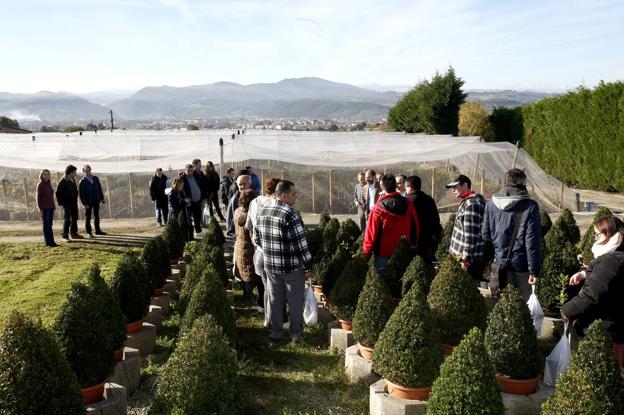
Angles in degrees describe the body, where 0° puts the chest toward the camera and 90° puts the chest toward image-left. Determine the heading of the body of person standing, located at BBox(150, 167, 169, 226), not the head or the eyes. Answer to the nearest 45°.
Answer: approximately 0°

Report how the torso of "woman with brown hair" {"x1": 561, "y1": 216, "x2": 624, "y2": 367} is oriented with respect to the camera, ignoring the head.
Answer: to the viewer's left

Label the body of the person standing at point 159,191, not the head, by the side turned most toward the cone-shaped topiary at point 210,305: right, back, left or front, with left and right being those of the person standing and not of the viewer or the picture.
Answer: front

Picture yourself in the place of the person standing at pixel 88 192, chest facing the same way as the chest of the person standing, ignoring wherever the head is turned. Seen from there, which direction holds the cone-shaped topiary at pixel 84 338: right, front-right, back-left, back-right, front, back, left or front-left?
front-right

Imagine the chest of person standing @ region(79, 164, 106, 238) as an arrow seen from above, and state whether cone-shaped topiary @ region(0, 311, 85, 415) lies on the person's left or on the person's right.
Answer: on the person's right

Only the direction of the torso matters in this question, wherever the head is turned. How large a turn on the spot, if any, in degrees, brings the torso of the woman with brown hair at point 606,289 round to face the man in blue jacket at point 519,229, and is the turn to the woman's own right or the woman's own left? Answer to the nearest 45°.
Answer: approximately 45° to the woman's own right

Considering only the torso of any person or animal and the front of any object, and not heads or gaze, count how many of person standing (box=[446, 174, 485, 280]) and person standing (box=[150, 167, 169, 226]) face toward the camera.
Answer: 1

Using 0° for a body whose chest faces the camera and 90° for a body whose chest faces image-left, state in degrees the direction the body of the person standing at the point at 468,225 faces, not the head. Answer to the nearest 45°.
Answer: approximately 90°

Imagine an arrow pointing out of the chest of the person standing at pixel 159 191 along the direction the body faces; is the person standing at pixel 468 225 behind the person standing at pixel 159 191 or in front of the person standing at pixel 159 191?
in front

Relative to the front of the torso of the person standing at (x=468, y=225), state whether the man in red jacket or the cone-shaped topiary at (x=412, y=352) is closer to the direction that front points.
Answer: the man in red jacket

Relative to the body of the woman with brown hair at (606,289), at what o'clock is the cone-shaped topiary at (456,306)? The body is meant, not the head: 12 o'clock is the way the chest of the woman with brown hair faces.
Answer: The cone-shaped topiary is roughly at 12 o'clock from the woman with brown hair.

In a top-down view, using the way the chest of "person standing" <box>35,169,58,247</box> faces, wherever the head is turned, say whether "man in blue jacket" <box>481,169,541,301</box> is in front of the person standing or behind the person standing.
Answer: in front

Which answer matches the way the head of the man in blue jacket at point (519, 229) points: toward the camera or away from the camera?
away from the camera
